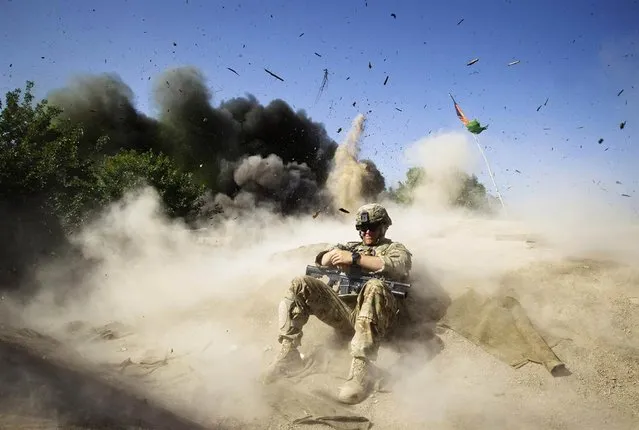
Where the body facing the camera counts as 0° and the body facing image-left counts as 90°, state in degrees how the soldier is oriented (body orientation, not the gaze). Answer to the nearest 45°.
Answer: approximately 45°
